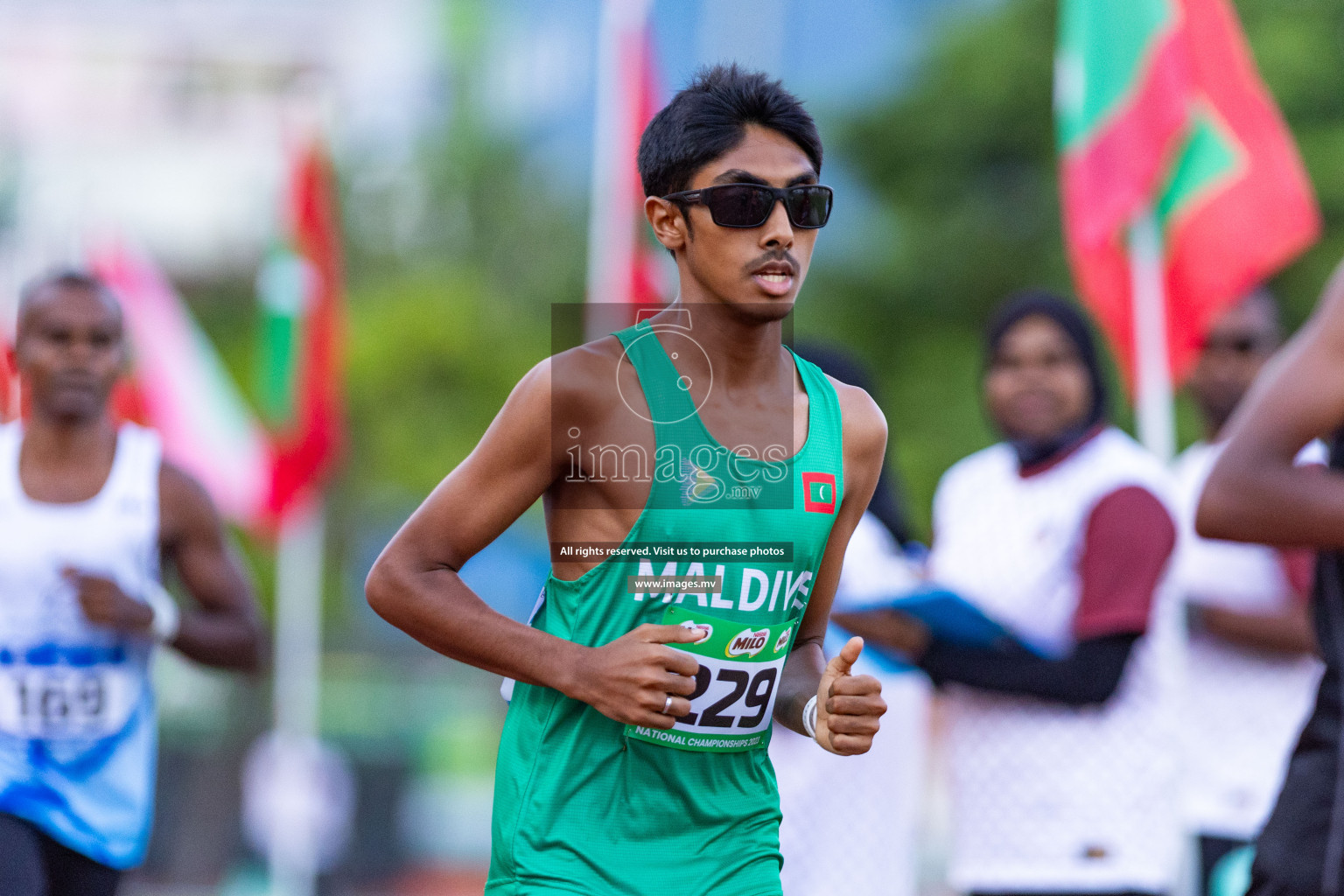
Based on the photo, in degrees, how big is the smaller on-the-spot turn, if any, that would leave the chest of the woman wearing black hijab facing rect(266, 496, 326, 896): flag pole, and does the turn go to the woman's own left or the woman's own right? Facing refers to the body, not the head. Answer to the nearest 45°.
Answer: approximately 90° to the woman's own right

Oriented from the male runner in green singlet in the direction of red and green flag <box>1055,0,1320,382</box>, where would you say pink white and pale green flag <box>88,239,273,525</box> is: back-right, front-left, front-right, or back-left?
front-left

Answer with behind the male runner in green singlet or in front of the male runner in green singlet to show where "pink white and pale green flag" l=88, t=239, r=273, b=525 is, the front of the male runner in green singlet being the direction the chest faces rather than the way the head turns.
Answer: behind

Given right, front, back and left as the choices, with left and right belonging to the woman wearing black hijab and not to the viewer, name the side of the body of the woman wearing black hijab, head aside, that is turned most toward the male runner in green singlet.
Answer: front

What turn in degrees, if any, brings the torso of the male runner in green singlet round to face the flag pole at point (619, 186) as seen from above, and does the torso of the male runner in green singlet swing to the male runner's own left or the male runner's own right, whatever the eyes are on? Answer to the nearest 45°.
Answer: approximately 135° to the male runner's own left

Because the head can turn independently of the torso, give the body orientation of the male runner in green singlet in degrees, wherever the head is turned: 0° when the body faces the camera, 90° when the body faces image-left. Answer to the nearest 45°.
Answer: approximately 315°

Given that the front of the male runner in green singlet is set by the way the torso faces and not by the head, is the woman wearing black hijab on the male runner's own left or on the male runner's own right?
on the male runner's own left

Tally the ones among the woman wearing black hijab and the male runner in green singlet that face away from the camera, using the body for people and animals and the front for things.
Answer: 0

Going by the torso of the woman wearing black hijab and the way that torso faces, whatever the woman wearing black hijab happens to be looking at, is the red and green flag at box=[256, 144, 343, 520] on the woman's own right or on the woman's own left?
on the woman's own right

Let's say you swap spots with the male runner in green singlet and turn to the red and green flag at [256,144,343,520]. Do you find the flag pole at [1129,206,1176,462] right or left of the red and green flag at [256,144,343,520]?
right

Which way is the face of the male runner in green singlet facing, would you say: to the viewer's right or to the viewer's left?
to the viewer's right

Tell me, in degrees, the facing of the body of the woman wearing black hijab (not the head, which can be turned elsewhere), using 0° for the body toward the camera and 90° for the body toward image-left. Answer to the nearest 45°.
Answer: approximately 45°
